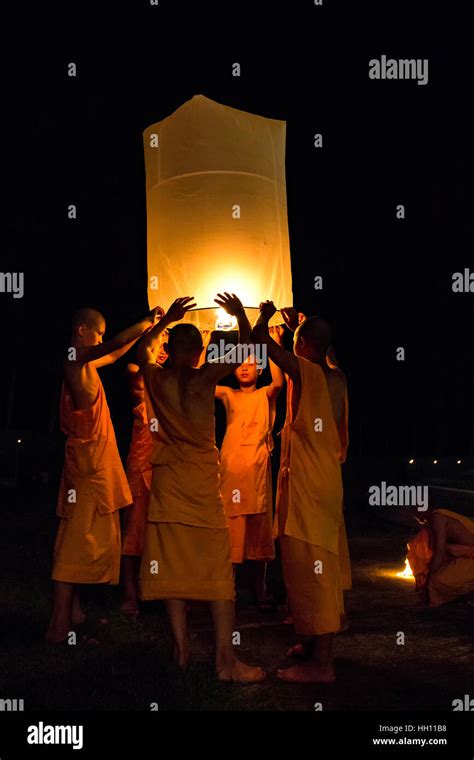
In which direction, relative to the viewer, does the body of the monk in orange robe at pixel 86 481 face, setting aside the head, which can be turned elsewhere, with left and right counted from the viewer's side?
facing to the right of the viewer

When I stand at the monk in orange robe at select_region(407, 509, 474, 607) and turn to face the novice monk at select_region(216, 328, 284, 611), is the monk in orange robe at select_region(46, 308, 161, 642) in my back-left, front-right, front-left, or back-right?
front-left

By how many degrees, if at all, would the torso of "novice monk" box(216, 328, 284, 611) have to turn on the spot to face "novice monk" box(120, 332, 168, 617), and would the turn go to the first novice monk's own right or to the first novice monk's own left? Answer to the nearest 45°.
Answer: approximately 90° to the first novice monk's own right

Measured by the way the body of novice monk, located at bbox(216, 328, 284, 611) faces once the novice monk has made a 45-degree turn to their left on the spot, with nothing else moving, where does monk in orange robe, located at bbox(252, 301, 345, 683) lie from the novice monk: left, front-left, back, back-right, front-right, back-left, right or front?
front-right

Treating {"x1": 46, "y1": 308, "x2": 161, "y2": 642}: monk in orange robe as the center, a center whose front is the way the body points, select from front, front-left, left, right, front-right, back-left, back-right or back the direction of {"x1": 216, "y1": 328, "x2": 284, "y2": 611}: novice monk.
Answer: front-left

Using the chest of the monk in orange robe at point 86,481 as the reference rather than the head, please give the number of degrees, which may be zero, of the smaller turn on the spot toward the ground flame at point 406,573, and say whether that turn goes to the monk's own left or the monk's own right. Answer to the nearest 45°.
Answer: approximately 45° to the monk's own left

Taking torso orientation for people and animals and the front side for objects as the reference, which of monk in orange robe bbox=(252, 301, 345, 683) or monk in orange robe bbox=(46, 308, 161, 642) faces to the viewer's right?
monk in orange robe bbox=(46, 308, 161, 642)

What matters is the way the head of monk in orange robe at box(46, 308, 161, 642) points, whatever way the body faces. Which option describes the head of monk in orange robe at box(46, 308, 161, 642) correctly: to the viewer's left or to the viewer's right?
to the viewer's right

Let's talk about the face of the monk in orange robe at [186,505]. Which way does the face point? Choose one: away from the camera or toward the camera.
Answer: away from the camera

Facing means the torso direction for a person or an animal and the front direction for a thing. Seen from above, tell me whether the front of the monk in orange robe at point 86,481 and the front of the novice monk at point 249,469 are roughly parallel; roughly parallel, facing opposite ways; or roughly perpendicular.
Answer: roughly perpendicular

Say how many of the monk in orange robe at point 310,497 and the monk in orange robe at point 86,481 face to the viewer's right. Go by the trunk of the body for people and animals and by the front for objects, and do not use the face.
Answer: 1

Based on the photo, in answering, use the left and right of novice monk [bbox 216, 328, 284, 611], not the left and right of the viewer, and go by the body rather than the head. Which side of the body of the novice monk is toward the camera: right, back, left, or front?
front

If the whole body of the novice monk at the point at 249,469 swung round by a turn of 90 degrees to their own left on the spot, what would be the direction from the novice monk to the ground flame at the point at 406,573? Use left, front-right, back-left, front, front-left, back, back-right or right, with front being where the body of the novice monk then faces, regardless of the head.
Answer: front-left

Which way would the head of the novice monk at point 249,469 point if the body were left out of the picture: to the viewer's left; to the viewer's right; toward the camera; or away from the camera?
toward the camera

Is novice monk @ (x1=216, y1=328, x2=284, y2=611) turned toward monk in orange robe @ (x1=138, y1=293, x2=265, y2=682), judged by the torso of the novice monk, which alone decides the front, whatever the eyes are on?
yes

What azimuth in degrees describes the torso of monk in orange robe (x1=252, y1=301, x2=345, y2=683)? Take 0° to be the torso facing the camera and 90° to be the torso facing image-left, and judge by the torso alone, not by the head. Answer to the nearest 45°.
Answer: approximately 135°

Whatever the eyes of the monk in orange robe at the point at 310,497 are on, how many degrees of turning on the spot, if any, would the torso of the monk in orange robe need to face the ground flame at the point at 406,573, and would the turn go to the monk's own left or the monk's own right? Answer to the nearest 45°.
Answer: approximately 45° to the monk's own right
